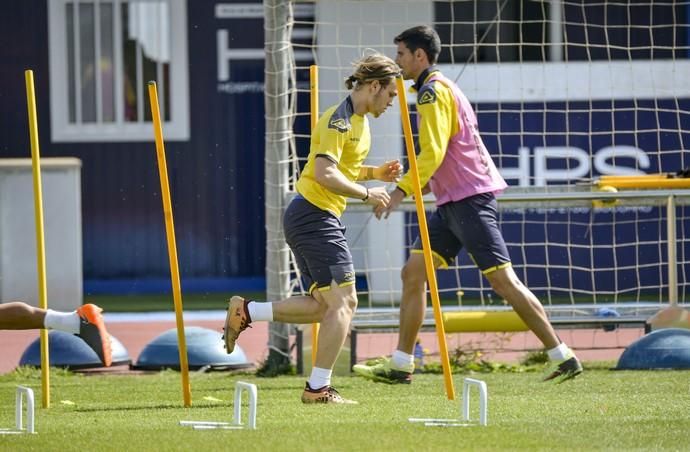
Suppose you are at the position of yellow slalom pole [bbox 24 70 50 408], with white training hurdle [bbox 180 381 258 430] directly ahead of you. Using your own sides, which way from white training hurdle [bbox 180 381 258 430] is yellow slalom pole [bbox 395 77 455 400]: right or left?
left

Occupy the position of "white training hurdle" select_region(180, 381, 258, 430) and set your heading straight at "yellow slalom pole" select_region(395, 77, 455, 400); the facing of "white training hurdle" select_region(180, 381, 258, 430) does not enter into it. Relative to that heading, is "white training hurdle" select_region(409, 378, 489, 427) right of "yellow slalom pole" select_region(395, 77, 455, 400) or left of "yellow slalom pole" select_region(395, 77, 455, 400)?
right

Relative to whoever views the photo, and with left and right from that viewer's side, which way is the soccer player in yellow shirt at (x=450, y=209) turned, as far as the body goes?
facing to the left of the viewer

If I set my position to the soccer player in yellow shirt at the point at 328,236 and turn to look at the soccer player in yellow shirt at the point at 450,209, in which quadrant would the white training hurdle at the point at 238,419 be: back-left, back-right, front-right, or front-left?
back-right

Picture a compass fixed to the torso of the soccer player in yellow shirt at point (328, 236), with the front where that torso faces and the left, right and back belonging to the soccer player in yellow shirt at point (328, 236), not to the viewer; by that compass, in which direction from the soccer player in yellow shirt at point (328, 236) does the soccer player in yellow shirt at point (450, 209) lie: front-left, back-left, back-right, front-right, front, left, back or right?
front-left

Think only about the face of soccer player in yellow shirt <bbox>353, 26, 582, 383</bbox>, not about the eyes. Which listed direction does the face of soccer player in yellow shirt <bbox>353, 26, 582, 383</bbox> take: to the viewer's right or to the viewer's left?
to the viewer's left

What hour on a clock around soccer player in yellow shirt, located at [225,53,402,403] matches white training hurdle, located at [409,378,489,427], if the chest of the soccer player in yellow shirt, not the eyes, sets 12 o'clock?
The white training hurdle is roughly at 2 o'clock from the soccer player in yellow shirt.

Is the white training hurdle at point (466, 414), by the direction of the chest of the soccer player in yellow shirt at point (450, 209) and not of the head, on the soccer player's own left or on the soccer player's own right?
on the soccer player's own left
